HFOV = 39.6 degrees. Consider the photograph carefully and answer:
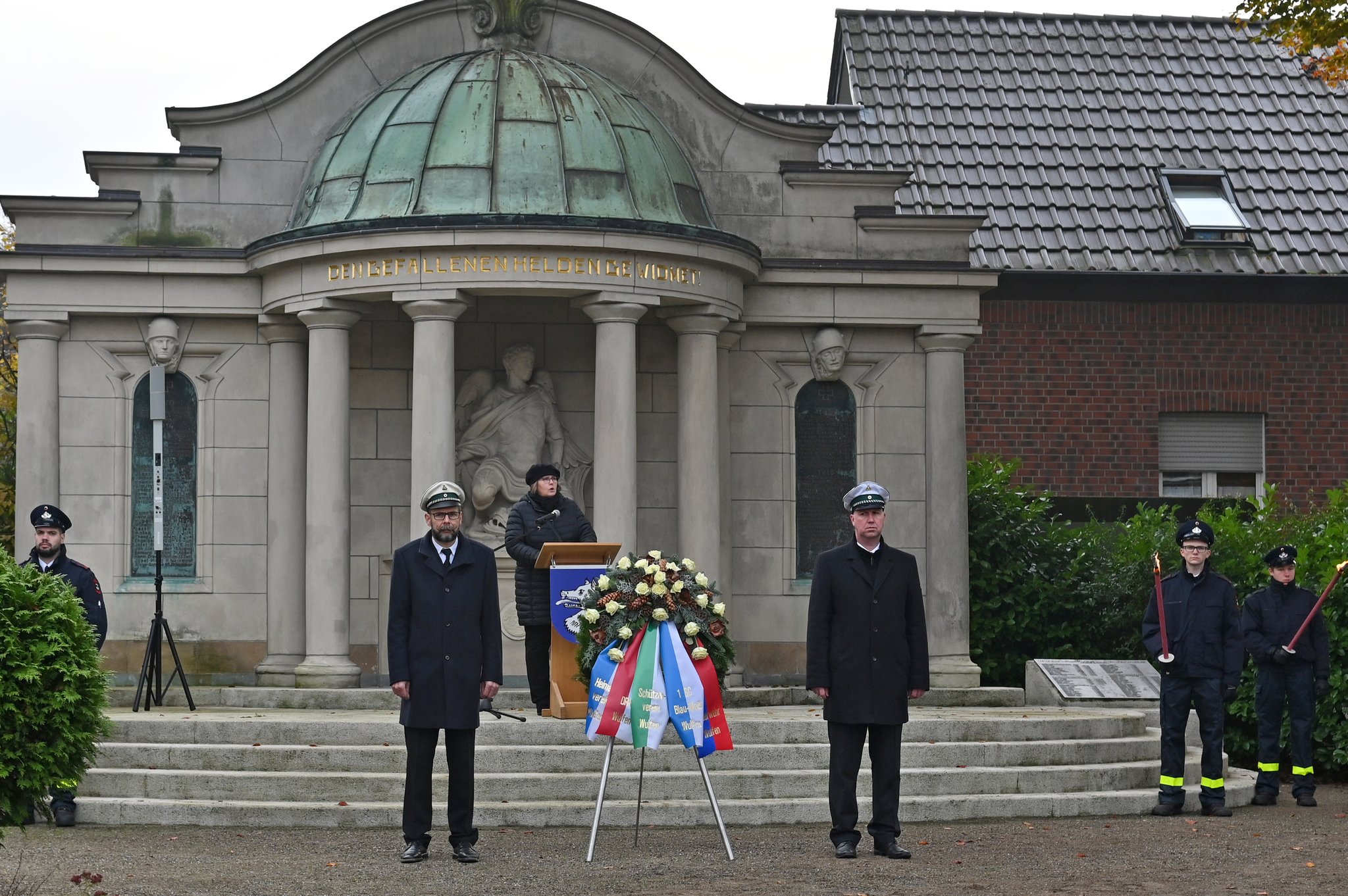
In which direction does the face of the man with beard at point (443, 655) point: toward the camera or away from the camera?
toward the camera

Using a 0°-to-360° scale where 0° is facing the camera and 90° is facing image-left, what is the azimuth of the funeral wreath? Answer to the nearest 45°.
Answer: approximately 0°

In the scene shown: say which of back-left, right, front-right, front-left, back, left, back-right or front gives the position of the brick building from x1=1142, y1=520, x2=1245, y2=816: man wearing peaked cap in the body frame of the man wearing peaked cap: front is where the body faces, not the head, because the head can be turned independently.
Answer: back

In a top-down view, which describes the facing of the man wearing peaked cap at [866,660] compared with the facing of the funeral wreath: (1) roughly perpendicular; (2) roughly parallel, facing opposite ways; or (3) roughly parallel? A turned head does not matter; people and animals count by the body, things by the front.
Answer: roughly parallel

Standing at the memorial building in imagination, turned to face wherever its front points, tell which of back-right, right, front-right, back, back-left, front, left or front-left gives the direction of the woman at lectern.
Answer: front

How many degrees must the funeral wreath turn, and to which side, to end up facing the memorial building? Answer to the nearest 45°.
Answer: approximately 180°

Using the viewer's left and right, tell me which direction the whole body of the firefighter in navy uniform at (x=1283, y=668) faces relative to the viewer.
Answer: facing the viewer

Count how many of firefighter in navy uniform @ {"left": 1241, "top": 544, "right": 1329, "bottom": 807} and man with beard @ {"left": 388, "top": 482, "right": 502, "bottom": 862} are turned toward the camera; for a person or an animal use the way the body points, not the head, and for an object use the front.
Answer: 2

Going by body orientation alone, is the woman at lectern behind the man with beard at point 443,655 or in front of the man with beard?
behind

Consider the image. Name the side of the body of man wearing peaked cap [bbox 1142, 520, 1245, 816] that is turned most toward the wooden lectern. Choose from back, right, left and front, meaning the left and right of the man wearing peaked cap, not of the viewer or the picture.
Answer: right

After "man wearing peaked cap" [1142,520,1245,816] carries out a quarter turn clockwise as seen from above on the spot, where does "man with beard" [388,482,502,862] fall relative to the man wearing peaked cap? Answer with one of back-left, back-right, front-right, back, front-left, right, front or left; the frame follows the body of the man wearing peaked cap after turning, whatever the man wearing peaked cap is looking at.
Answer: front-left

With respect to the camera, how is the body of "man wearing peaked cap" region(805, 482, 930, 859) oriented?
toward the camera

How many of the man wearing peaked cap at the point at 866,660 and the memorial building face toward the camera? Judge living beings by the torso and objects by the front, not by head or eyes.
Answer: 2

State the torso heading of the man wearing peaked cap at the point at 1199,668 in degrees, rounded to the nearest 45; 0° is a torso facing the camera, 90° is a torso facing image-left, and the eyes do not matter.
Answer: approximately 0°
